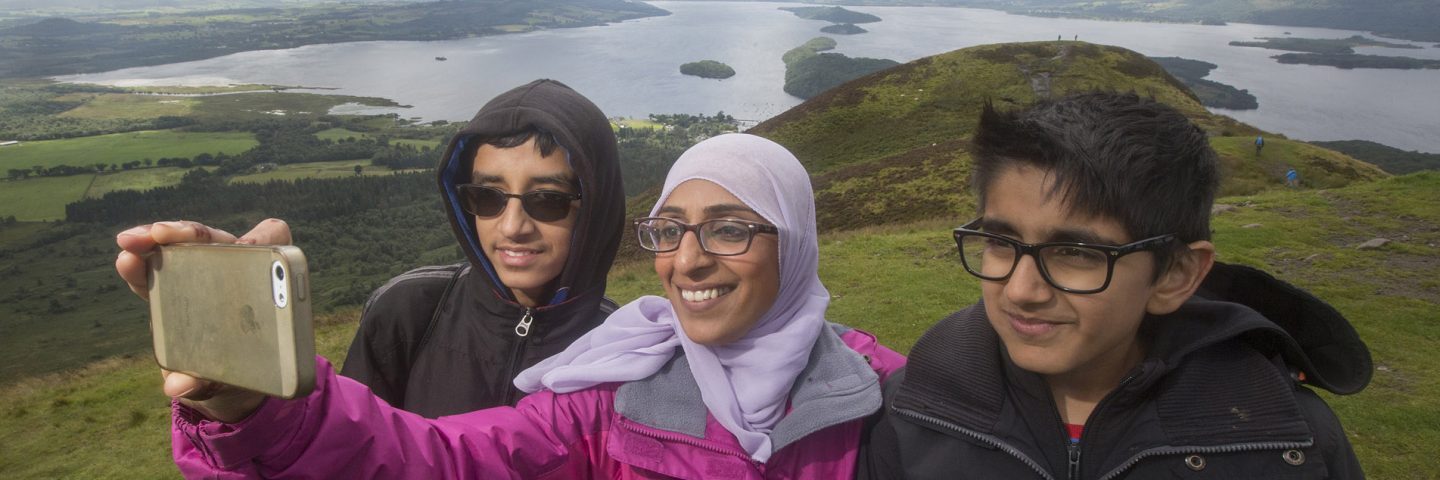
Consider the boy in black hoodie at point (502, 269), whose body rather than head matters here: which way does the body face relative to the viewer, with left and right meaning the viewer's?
facing the viewer

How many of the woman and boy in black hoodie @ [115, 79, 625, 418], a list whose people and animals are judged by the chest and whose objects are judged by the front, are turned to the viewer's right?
0

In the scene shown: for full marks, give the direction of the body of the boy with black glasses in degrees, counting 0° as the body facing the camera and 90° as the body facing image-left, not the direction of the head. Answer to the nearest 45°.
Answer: approximately 45°

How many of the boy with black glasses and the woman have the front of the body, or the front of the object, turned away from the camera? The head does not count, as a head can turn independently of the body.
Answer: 0

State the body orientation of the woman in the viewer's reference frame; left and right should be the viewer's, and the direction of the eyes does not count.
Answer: facing the viewer and to the left of the viewer

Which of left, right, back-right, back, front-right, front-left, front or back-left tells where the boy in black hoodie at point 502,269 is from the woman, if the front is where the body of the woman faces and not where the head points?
right

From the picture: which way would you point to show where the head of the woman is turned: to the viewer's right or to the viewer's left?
to the viewer's left

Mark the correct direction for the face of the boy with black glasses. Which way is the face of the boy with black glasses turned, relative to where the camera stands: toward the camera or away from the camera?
toward the camera

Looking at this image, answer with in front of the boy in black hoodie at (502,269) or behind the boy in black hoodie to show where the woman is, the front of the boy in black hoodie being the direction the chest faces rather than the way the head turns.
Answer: in front
